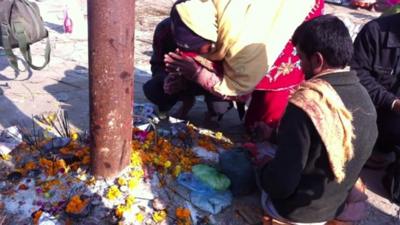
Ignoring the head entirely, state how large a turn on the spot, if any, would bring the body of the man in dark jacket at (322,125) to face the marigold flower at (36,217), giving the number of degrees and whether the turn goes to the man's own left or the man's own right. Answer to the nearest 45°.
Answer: approximately 45° to the man's own left

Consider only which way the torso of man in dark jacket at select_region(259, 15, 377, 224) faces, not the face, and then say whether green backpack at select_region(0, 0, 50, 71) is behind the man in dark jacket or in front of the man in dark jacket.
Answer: in front

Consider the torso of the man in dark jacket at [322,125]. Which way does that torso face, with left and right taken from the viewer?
facing away from the viewer and to the left of the viewer

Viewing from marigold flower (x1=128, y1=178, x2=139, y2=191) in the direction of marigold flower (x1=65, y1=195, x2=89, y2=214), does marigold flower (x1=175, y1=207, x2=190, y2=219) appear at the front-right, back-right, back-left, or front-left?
back-left

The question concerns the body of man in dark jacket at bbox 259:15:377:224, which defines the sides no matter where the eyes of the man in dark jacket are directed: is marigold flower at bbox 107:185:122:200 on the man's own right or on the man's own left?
on the man's own left

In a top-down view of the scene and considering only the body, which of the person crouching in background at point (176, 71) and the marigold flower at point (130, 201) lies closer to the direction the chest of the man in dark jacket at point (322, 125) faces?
the person crouching in background

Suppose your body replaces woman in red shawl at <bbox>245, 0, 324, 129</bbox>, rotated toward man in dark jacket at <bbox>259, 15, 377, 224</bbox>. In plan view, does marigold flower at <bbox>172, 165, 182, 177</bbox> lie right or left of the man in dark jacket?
right

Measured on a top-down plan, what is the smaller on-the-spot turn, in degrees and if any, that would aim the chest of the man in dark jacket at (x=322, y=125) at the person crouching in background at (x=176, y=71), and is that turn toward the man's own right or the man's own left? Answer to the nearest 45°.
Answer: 0° — they already face them

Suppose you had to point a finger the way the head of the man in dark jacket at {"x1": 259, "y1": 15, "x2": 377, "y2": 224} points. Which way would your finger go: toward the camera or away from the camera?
away from the camera
